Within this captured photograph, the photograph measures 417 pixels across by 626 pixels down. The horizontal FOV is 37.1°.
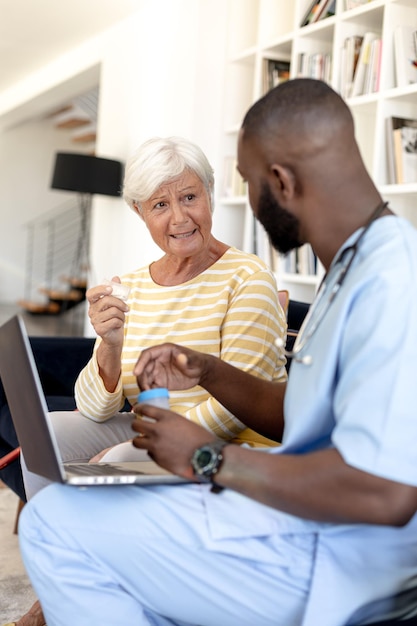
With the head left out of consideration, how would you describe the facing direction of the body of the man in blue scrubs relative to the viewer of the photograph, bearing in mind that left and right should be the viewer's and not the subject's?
facing to the left of the viewer

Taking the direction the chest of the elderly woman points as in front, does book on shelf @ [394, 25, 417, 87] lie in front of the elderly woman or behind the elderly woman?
behind

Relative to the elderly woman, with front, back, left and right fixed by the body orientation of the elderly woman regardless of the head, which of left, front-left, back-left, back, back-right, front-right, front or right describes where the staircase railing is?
back-right

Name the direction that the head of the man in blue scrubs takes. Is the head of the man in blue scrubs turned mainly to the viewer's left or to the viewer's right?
to the viewer's left

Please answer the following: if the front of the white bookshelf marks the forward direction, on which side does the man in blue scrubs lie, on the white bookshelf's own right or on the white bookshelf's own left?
on the white bookshelf's own left

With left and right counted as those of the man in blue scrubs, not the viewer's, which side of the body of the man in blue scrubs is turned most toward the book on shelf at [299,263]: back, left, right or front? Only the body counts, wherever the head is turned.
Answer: right

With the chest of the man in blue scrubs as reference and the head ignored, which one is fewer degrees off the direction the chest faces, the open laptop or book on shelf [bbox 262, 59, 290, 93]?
the open laptop

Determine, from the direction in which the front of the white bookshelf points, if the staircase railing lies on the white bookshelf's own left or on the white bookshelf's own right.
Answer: on the white bookshelf's own right
